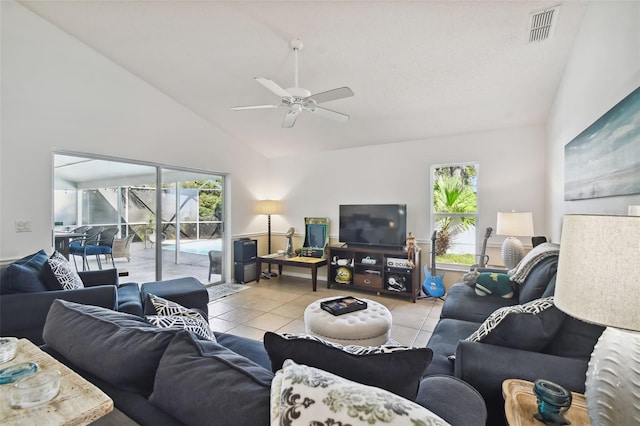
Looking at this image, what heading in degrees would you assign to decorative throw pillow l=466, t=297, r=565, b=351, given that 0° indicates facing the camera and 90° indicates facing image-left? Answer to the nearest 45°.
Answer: approximately 135°

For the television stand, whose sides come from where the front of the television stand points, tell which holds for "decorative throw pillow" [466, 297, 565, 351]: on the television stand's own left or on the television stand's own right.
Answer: on the television stand's own left

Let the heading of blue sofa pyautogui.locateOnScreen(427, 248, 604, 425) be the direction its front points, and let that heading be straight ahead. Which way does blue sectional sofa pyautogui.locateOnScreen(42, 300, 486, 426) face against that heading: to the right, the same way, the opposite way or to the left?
to the right

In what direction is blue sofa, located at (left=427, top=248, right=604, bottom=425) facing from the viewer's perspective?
to the viewer's left

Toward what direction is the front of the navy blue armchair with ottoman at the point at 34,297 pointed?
to the viewer's right

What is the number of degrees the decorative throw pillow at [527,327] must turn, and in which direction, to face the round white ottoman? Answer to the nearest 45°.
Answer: approximately 45° to its left

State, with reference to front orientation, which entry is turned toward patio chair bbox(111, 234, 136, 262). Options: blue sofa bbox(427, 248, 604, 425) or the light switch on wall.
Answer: the blue sofa

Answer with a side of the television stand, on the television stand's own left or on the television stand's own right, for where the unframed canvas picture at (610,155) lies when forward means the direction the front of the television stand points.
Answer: on the television stand's own left

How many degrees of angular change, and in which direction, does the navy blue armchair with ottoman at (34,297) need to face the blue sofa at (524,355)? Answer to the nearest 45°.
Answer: approximately 45° to its right

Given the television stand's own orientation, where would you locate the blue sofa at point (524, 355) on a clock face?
The blue sofa is roughly at 10 o'clock from the television stand.

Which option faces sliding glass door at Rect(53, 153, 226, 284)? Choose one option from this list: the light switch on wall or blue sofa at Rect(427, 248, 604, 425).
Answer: the blue sofa

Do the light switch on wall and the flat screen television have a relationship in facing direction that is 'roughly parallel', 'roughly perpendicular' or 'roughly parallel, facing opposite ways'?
roughly perpendicular

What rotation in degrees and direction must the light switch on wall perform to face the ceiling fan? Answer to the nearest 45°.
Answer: approximately 45° to its left
